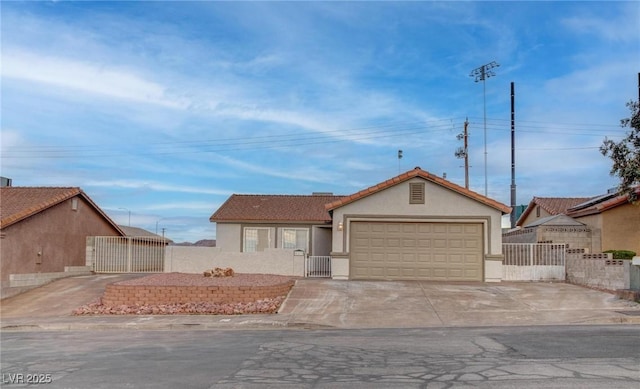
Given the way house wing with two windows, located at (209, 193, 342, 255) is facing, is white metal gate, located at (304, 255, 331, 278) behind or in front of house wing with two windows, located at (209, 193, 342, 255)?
in front

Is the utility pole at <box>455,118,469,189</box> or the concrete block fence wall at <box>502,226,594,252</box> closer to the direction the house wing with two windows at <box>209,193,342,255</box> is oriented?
the concrete block fence wall

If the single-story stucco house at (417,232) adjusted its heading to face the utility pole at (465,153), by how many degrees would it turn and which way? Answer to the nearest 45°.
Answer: approximately 180°

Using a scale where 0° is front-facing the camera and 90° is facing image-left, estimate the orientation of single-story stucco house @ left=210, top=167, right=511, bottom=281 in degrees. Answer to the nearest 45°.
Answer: approximately 0°

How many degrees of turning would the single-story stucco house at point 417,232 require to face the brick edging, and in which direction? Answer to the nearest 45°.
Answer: approximately 45° to its right

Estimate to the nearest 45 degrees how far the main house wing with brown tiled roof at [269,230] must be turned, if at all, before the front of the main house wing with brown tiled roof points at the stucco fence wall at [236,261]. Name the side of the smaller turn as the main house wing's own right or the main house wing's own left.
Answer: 0° — it already faces it

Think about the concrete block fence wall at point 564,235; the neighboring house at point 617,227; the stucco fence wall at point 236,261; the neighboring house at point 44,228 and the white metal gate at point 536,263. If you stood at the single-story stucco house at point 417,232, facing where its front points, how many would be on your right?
2

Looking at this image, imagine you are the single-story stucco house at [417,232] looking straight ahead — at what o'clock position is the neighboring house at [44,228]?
The neighboring house is roughly at 3 o'clock from the single-story stucco house.
